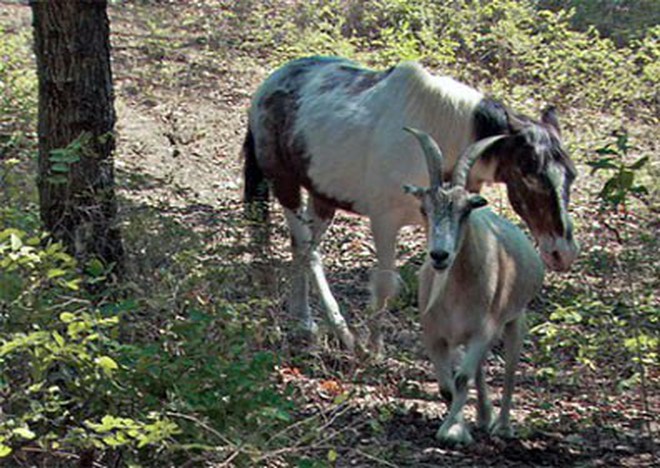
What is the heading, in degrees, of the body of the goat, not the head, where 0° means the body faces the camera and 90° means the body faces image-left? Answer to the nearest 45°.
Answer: approximately 45°

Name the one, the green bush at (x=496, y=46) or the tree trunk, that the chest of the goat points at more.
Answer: the tree trunk

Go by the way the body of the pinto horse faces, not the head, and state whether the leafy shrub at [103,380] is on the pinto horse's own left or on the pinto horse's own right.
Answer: on the pinto horse's own right

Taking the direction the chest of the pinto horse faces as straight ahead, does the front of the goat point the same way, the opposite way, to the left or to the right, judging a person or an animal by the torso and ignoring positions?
to the right

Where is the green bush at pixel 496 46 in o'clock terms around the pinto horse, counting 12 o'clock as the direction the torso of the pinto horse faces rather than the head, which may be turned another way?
The green bush is roughly at 8 o'clock from the pinto horse.

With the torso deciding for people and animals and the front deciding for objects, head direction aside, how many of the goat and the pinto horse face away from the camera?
0

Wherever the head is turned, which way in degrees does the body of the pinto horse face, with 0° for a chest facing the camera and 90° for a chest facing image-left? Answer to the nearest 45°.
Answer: approximately 315°
